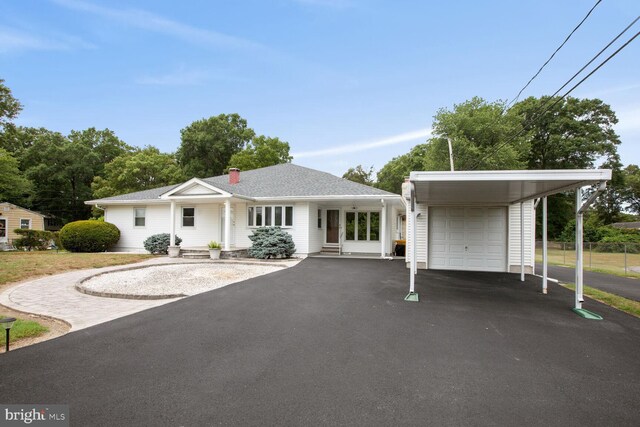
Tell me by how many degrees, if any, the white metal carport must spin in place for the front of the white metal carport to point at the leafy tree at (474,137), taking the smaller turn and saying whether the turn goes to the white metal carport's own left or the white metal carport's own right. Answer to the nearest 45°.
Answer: approximately 180°

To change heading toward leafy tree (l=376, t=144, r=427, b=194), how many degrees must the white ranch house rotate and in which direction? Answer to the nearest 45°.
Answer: approximately 135° to its left

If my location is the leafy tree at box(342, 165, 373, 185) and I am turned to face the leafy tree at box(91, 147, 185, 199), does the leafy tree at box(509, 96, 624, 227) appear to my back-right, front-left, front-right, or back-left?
back-left

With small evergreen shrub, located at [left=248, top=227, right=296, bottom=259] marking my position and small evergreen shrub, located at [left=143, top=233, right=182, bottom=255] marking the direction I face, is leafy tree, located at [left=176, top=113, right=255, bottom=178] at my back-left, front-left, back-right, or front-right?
front-right

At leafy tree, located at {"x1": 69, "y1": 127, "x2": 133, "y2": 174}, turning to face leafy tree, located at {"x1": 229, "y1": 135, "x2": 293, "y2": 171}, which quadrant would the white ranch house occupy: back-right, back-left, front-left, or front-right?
front-right

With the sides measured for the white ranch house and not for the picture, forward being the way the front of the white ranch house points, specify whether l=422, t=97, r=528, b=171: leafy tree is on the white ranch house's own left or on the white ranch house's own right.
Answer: on the white ranch house's own left

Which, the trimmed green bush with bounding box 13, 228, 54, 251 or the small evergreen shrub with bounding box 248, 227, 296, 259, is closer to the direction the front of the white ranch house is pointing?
the small evergreen shrub

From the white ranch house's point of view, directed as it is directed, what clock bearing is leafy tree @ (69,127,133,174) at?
The leafy tree is roughly at 5 o'clock from the white ranch house.

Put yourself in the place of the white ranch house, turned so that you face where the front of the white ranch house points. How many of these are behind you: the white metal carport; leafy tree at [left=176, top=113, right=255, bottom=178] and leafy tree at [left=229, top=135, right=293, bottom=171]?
2

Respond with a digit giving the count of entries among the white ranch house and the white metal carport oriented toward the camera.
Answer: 2

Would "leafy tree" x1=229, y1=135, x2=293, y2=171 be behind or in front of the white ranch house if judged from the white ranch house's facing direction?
behind

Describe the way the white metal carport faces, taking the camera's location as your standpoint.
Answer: facing the viewer
